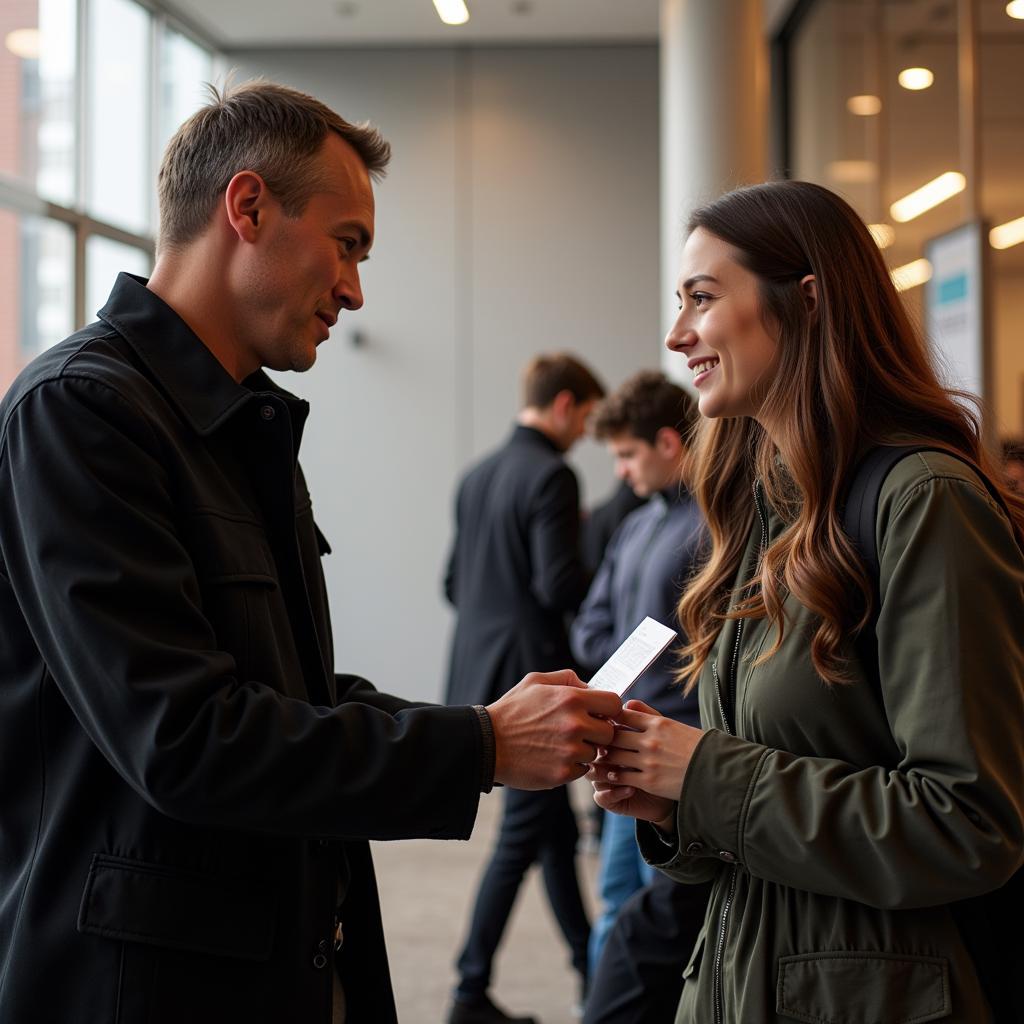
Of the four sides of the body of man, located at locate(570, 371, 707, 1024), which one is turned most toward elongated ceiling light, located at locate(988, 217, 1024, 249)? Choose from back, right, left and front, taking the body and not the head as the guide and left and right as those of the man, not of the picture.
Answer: back

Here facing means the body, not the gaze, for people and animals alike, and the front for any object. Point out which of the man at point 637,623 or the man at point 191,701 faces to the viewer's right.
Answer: the man at point 191,701

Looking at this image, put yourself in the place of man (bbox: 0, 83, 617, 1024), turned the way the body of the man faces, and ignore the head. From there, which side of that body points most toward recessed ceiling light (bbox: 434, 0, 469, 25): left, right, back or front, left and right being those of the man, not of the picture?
left

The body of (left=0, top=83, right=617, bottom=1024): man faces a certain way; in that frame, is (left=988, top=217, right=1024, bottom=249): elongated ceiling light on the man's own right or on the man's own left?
on the man's own left

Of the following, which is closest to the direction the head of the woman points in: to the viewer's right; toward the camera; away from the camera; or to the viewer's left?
to the viewer's left

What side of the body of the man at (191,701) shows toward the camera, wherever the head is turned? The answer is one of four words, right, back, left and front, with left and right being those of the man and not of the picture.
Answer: right

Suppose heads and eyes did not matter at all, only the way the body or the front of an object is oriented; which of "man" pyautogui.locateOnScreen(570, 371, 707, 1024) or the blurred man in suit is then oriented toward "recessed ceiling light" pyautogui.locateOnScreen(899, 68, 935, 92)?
the blurred man in suit

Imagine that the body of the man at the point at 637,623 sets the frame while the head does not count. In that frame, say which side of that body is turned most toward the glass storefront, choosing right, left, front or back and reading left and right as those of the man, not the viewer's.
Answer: back

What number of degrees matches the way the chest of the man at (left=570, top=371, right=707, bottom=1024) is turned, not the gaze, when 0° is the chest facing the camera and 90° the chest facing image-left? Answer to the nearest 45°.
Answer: approximately 45°

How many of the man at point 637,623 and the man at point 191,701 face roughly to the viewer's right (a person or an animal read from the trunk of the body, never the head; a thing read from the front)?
1

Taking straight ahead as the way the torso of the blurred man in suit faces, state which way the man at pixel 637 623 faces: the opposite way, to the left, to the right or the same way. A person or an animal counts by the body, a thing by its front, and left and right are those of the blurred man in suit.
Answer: the opposite way

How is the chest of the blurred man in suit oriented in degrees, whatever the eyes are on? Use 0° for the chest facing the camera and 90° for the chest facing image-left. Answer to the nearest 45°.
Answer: approximately 225°

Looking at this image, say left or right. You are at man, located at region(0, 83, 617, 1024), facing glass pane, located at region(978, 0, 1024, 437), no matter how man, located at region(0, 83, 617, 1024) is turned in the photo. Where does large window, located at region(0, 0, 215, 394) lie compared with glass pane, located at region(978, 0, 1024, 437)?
left

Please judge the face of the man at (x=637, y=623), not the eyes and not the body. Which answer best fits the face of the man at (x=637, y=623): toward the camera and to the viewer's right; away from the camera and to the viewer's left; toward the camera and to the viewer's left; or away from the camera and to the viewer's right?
toward the camera and to the viewer's left
